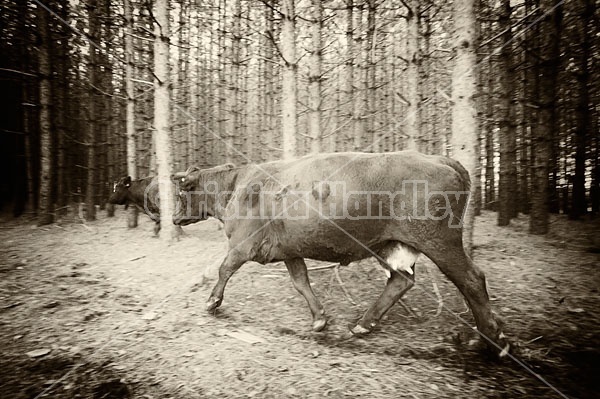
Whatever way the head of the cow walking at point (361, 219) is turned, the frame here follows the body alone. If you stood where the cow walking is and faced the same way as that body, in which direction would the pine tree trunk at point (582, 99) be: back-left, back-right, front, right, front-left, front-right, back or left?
back-right

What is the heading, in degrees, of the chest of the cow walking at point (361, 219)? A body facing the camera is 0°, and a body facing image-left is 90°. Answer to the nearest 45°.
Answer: approximately 90°

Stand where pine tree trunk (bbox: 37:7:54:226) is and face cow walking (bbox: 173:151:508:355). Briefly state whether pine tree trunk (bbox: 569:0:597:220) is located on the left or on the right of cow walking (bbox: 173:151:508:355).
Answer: left

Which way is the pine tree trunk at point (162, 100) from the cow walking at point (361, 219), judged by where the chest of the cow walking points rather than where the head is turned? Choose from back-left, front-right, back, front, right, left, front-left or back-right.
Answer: front-right

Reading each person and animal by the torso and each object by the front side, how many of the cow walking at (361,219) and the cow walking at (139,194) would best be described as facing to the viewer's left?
2

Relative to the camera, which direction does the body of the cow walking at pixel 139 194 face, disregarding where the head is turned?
to the viewer's left

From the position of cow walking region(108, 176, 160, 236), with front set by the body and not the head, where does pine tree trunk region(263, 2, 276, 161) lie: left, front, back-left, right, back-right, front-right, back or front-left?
back-right

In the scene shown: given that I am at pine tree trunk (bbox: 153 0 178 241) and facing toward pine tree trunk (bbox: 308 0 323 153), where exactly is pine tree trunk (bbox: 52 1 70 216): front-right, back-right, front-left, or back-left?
front-left

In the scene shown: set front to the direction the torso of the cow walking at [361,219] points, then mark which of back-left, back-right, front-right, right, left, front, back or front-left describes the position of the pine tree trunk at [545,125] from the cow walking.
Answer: back-right

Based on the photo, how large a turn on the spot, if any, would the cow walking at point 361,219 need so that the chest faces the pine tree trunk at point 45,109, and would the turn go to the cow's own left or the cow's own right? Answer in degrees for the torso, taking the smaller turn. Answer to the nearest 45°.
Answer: approximately 45° to the cow's own right

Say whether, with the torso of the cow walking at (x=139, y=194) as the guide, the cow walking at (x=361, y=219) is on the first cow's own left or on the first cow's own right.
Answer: on the first cow's own left

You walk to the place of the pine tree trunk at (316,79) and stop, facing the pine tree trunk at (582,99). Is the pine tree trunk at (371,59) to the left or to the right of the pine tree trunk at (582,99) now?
left

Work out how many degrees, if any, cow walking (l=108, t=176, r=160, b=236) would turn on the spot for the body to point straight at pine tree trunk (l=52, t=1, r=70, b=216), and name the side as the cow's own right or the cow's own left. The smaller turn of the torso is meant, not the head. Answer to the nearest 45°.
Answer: approximately 45° to the cow's own right

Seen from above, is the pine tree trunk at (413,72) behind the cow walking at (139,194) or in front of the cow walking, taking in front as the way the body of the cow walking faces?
behind
